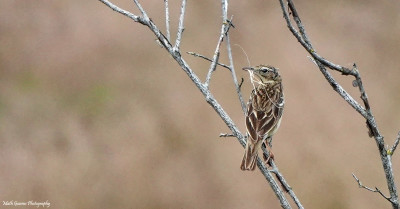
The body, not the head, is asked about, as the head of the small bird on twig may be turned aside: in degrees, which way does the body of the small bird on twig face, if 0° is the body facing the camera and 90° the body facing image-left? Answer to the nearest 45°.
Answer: approximately 225°

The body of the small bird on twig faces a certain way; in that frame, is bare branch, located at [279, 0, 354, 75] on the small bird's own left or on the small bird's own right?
on the small bird's own right
